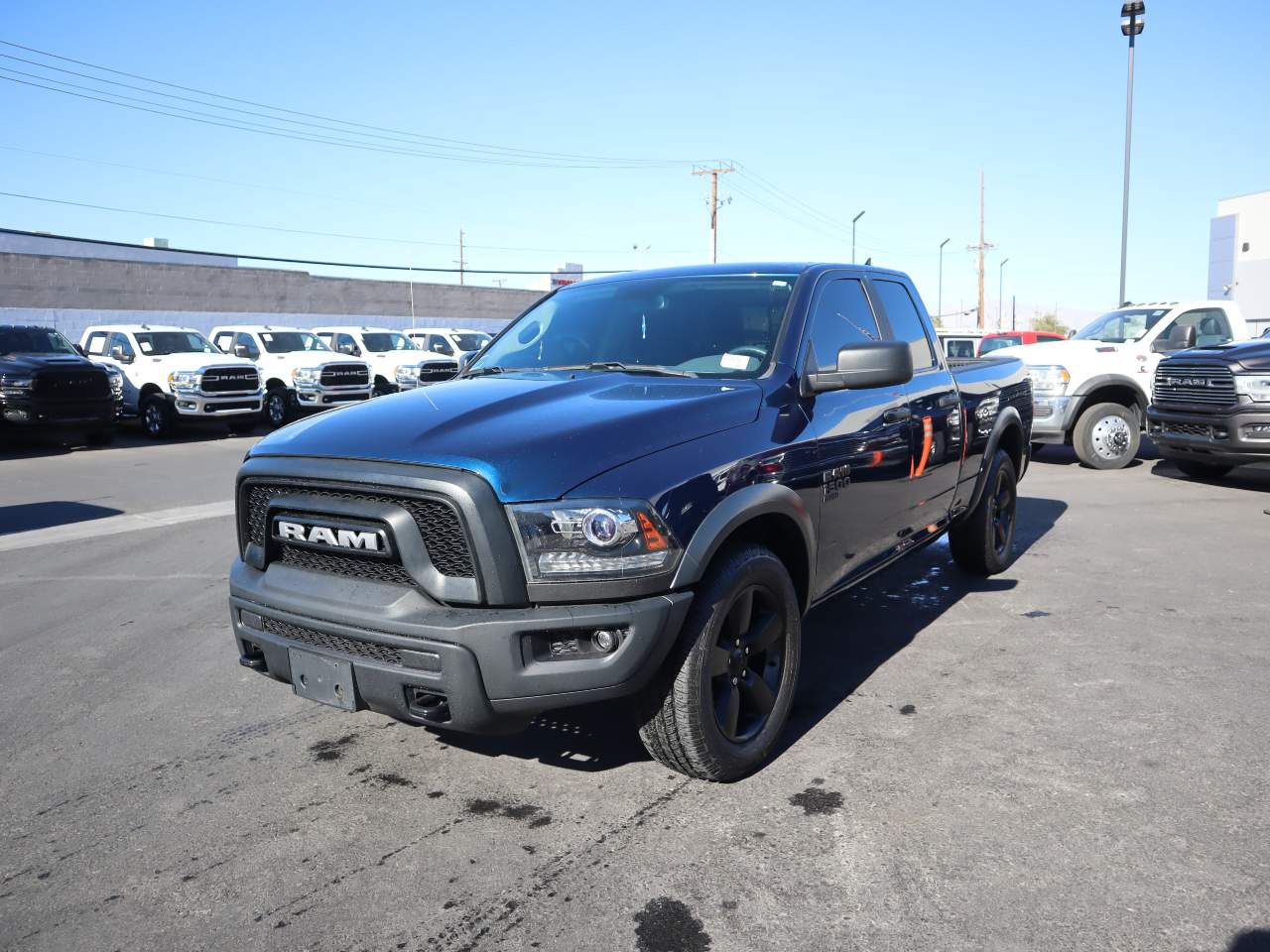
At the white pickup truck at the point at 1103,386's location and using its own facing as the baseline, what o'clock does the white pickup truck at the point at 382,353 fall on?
the white pickup truck at the point at 382,353 is roughly at 2 o'clock from the white pickup truck at the point at 1103,386.

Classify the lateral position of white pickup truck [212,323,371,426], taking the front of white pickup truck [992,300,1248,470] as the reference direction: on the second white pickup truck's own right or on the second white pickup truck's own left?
on the second white pickup truck's own right

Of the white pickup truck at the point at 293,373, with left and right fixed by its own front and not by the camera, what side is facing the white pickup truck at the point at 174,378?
right

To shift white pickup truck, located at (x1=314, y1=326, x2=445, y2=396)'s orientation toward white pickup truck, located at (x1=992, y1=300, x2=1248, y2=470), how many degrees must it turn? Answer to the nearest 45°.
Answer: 0° — it already faces it

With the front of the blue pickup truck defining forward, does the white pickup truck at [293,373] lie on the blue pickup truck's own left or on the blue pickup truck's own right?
on the blue pickup truck's own right

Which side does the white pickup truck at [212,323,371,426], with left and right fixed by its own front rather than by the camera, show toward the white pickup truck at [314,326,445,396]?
left

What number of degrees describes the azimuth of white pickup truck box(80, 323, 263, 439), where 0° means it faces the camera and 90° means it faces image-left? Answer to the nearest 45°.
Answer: approximately 315°

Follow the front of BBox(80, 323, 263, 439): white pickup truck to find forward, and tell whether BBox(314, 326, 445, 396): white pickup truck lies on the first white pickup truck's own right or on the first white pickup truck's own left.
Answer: on the first white pickup truck's own left
